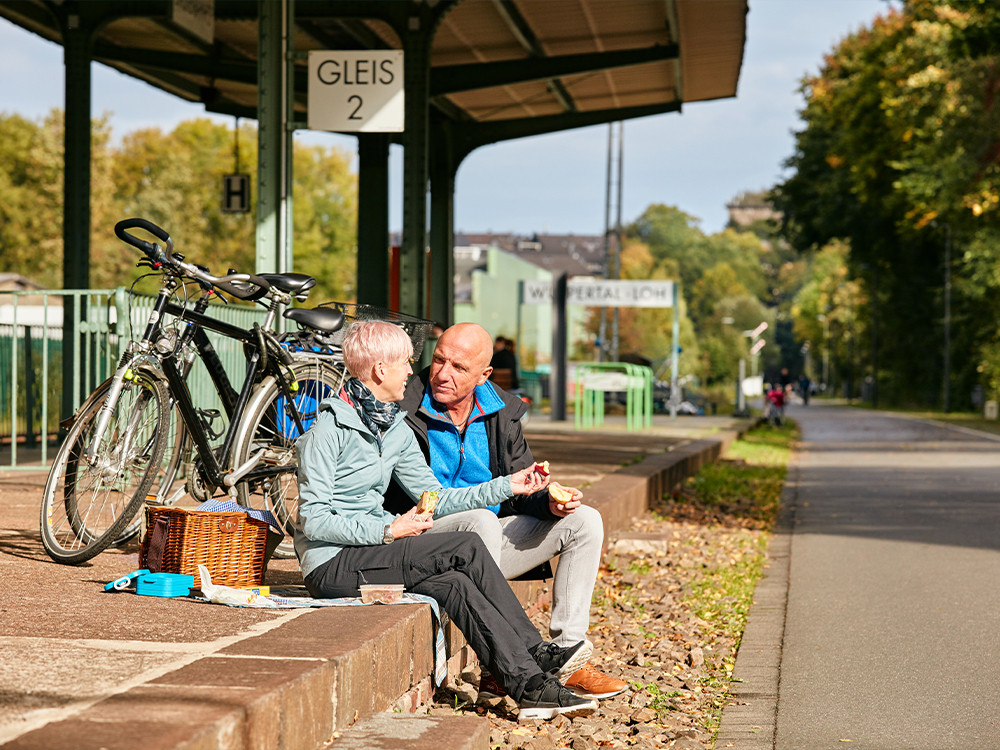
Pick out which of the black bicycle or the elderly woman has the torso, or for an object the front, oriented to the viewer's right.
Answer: the elderly woman

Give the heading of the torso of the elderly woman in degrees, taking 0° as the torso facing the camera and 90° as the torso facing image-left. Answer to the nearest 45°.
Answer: approximately 270°

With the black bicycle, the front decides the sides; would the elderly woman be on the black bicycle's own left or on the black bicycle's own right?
on the black bicycle's own left

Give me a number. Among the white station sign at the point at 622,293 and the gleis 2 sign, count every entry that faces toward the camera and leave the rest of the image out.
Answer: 2

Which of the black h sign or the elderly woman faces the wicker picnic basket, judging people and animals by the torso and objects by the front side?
the black h sign

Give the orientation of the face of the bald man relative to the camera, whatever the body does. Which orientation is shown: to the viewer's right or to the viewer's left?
to the viewer's left

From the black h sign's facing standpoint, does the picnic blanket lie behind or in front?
in front

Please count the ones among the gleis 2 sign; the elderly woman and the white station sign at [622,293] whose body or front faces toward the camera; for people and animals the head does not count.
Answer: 2

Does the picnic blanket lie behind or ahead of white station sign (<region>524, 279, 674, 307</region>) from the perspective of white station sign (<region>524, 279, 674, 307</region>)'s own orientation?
ahead

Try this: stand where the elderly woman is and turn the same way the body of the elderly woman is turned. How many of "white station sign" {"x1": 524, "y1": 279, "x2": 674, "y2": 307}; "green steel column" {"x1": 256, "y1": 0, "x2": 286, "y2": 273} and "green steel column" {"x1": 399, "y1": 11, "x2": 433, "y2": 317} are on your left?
3

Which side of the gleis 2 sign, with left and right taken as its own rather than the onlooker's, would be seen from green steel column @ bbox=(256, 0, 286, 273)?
right
